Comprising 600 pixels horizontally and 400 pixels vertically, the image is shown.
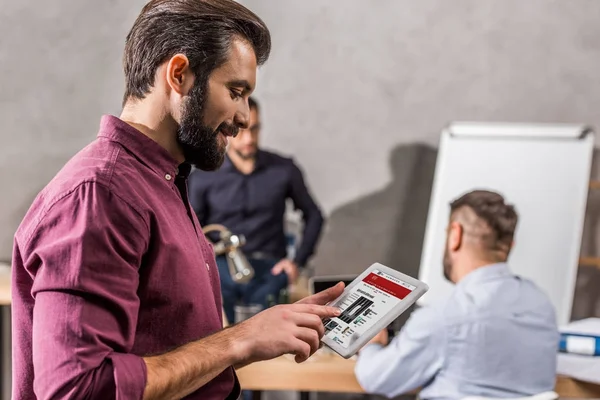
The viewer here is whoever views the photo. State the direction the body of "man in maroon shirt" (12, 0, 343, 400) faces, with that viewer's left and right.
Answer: facing to the right of the viewer

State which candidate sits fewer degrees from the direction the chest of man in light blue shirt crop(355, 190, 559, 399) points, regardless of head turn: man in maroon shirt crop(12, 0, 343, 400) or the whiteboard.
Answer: the whiteboard

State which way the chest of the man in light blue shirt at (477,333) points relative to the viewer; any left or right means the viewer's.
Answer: facing away from the viewer and to the left of the viewer

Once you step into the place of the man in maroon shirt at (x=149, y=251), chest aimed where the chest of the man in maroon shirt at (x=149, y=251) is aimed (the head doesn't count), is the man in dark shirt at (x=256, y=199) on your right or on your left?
on your left

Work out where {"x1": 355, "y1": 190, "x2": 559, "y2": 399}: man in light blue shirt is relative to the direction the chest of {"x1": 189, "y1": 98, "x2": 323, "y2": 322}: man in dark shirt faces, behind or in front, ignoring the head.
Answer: in front

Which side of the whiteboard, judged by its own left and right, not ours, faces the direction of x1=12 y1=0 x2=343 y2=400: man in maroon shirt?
front

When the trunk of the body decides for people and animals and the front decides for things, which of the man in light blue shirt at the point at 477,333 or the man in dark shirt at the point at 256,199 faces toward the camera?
the man in dark shirt

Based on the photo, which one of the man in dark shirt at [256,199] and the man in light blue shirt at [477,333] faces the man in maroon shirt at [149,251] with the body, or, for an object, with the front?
the man in dark shirt at [256,199]

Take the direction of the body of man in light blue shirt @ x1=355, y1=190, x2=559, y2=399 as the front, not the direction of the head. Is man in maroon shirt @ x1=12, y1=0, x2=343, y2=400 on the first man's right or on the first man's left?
on the first man's left

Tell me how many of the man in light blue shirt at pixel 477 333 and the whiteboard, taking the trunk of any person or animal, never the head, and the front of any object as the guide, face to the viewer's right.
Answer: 0

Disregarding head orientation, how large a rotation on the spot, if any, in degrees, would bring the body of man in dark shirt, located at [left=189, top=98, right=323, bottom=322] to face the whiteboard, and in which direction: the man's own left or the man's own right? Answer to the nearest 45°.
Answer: approximately 90° to the man's own left

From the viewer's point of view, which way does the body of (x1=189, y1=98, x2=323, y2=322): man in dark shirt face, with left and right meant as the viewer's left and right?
facing the viewer

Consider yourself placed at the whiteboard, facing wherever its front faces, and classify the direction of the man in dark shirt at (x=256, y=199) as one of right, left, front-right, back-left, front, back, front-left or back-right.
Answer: right

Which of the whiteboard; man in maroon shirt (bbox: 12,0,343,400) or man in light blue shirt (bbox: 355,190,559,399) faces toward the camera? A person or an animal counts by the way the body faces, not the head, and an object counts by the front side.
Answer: the whiteboard

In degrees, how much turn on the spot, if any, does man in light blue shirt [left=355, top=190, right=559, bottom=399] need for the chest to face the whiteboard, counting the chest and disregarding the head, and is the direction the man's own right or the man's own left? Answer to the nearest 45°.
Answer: approximately 45° to the man's own right
